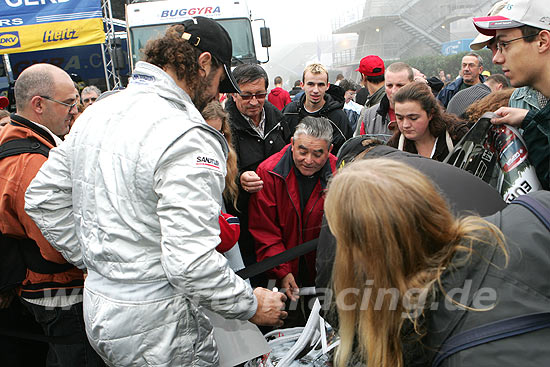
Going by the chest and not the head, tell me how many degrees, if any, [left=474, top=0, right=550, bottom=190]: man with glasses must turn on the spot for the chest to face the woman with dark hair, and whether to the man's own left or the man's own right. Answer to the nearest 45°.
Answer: approximately 45° to the man's own right

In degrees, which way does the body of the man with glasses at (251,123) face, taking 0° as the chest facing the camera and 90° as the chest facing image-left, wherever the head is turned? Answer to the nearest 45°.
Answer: approximately 0°

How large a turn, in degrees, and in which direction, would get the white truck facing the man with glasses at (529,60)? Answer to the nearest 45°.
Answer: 0° — it already faces them

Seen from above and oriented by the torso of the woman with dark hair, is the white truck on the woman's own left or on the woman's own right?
on the woman's own right

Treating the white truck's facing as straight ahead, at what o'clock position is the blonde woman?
The blonde woman is roughly at 12 o'clock from the white truck.

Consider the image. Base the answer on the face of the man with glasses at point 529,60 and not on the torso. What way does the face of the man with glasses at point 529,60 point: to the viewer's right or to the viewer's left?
to the viewer's left

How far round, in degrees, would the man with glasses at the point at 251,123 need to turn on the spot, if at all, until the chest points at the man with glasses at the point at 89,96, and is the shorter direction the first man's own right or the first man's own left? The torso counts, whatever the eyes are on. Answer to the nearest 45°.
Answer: approximately 135° to the first man's own right

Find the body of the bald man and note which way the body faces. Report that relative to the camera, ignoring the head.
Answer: to the viewer's right

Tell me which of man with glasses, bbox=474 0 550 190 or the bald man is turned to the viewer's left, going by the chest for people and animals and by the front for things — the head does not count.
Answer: the man with glasses

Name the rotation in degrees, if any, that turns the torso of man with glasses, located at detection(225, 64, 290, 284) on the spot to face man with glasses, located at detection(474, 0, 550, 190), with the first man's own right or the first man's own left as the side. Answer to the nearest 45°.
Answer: approximately 45° to the first man's own left

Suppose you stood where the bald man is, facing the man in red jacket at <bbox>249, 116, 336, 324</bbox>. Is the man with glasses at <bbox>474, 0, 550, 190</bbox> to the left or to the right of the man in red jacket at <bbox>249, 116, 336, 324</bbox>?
right
